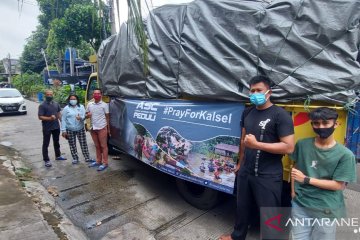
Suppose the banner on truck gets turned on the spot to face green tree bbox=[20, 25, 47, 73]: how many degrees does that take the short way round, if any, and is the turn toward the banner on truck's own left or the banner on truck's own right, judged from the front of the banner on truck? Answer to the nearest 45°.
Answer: approximately 90° to the banner on truck's own right

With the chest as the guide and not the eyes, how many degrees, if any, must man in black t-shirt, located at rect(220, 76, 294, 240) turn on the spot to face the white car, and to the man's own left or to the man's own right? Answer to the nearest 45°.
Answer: approximately 90° to the man's own right

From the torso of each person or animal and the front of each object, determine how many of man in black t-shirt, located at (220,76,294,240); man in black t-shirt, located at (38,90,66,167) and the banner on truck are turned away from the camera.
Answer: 0

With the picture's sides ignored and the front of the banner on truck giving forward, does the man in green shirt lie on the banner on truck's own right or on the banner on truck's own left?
on the banner on truck's own left

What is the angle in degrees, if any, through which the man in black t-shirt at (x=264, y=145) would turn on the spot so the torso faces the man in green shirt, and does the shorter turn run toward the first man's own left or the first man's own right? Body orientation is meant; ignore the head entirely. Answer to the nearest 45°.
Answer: approximately 90° to the first man's own left

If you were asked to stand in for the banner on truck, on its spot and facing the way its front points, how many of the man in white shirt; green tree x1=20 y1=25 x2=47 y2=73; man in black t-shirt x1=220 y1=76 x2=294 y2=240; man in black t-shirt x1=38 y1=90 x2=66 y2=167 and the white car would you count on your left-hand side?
1

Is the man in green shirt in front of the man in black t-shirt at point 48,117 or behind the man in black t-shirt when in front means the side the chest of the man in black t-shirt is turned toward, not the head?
in front

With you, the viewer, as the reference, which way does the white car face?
facing the viewer and to the right of the viewer

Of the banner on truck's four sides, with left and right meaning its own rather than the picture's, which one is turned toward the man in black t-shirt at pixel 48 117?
right

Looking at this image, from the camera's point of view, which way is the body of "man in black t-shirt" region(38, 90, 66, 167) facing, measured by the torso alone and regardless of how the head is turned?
toward the camera

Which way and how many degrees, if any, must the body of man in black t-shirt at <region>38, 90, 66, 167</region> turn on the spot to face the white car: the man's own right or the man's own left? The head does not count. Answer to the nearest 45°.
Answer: approximately 180°

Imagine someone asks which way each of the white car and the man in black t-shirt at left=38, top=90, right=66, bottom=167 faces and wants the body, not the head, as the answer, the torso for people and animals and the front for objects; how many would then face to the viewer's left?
0

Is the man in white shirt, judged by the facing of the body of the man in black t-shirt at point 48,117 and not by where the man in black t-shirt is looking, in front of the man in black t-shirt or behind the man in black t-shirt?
in front
